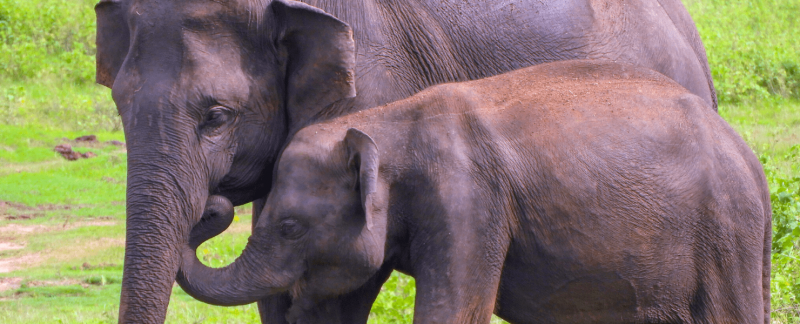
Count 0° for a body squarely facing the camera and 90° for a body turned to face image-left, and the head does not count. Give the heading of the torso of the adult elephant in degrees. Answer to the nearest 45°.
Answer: approximately 45°

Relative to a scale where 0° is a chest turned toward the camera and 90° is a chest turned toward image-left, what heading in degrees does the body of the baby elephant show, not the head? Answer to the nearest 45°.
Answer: approximately 90°
